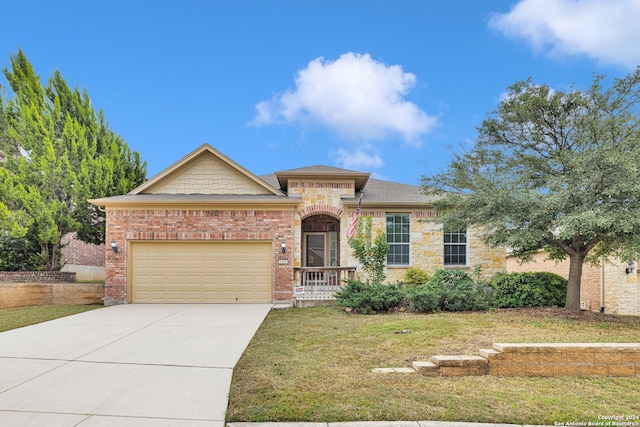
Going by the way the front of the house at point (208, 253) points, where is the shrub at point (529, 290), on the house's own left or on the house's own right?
on the house's own left

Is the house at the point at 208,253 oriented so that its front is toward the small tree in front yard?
no

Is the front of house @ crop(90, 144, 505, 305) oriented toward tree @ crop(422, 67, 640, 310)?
no

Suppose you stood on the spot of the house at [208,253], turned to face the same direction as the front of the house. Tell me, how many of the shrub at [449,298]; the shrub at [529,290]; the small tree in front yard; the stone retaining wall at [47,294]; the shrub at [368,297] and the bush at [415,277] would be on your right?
1

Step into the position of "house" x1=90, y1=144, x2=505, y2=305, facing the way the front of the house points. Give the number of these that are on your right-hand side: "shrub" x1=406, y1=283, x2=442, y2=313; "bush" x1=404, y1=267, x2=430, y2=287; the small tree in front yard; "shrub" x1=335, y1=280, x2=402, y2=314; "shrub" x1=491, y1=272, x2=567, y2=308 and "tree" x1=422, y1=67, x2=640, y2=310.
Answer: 0

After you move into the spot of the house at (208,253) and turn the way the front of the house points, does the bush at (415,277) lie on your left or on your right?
on your left

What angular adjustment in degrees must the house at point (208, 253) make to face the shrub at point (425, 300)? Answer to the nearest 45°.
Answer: approximately 45° to its left

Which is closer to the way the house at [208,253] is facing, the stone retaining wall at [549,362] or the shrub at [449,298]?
the stone retaining wall

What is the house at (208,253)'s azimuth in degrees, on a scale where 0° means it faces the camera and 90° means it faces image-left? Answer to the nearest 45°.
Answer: approximately 0°

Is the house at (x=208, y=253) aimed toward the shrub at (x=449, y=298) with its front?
no

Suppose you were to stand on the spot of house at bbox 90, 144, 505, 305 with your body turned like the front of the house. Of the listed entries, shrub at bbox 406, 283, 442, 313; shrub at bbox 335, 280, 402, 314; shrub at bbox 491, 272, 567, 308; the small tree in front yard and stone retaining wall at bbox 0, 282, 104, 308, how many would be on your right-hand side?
1

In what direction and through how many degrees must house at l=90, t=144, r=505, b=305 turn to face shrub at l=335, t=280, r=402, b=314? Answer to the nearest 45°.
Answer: approximately 45° to its left

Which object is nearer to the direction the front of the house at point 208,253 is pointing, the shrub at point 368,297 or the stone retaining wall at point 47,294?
the shrub

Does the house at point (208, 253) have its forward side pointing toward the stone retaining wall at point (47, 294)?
no
